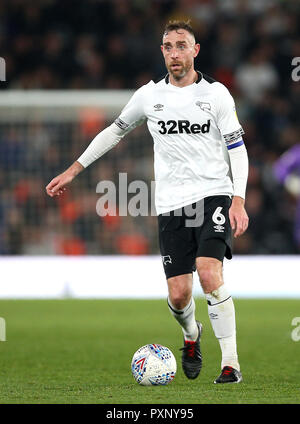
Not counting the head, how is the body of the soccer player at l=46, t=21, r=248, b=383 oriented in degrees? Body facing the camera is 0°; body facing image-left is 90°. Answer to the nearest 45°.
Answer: approximately 0°
